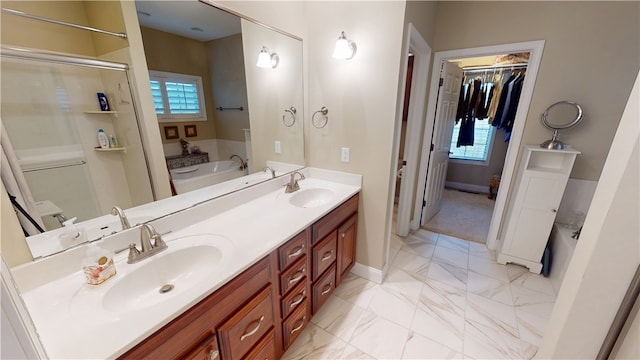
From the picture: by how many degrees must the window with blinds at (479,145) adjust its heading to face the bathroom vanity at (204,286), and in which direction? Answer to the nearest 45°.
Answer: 0° — it already faces it

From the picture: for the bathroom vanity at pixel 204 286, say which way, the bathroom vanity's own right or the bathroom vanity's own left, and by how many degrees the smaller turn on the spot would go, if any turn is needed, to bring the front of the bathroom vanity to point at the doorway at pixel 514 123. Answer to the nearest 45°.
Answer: approximately 45° to the bathroom vanity's own left

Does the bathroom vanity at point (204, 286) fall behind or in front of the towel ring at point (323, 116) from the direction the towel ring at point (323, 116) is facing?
in front

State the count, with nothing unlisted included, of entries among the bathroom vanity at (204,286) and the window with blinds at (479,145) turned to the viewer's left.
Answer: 0

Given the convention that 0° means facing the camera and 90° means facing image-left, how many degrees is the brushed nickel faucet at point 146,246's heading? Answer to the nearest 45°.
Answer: approximately 315°

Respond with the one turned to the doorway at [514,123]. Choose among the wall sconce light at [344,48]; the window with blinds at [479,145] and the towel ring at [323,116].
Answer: the window with blinds
